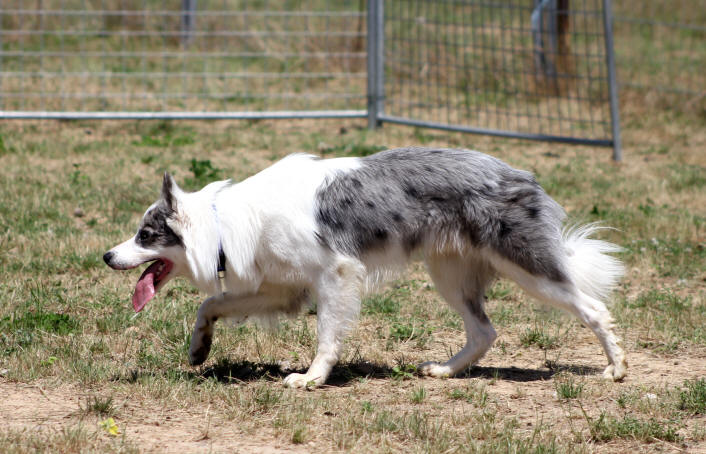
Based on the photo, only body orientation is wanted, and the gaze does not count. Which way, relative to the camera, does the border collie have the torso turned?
to the viewer's left

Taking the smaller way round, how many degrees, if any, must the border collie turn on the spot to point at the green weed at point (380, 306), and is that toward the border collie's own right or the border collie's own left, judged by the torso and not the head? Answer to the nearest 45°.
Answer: approximately 90° to the border collie's own right

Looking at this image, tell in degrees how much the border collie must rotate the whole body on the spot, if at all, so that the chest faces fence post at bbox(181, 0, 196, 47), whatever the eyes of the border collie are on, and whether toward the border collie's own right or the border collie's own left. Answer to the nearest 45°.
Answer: approximately 90° to the border collie's own right

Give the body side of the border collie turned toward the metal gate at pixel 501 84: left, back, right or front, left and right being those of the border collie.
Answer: right

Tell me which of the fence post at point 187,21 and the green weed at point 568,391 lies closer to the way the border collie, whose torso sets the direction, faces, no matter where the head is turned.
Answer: the fence post

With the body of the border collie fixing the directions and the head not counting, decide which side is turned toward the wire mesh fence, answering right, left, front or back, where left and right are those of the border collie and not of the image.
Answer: right
